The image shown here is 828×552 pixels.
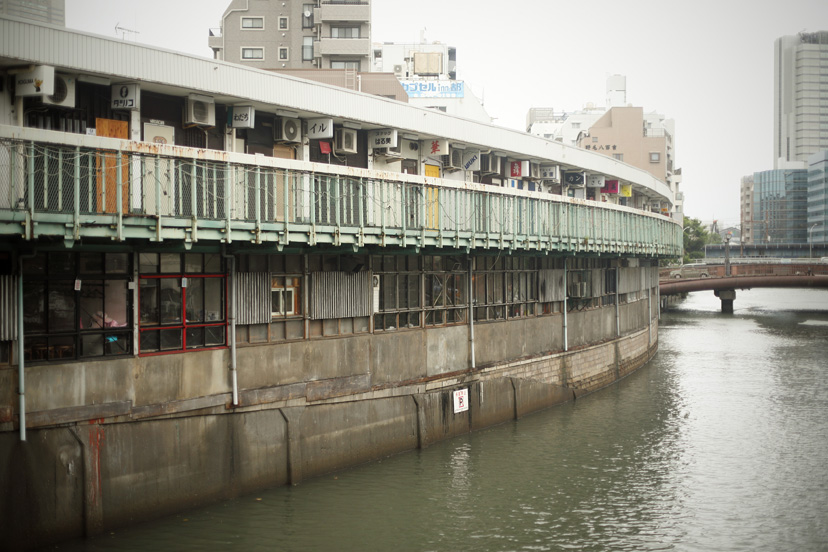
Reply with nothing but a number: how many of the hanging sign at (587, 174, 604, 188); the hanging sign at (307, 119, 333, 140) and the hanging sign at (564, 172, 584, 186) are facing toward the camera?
3

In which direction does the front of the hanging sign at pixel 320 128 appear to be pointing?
toward the camera

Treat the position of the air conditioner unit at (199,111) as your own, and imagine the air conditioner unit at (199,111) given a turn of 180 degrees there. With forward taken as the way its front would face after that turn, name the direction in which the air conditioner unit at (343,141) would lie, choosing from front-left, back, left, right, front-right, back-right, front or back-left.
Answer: right

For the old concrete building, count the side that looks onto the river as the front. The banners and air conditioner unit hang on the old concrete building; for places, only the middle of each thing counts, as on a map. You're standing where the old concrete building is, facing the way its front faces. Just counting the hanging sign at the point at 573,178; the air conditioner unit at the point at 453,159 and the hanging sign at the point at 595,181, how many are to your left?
3

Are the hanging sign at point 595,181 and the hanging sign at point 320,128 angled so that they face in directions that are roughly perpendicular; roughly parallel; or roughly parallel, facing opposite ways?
roughly parallel

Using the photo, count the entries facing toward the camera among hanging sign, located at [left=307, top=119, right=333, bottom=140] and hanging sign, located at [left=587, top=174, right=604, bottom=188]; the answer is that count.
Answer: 2

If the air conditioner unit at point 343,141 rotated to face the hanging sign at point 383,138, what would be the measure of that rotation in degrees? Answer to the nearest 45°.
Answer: approximately 90° to its left

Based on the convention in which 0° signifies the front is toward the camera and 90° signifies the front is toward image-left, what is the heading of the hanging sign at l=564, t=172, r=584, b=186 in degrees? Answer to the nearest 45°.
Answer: approximately 0°

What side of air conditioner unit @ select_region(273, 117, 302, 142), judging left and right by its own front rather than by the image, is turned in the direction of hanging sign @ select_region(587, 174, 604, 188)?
left

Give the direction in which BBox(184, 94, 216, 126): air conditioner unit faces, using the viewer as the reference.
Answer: facing the viewer and to the right of the viewer

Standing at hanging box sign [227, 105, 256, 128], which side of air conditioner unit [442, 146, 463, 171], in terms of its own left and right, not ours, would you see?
right

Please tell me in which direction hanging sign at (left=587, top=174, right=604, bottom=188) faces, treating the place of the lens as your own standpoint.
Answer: facing the viewer
